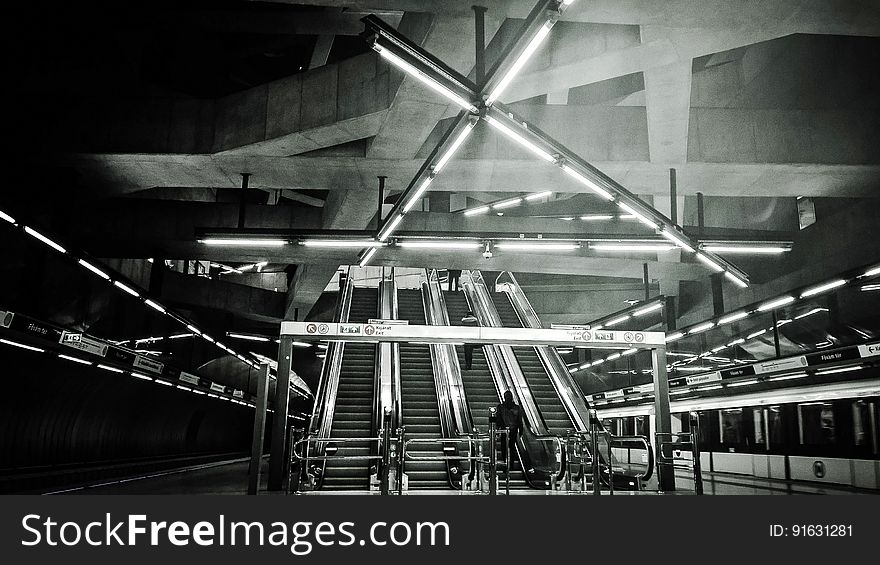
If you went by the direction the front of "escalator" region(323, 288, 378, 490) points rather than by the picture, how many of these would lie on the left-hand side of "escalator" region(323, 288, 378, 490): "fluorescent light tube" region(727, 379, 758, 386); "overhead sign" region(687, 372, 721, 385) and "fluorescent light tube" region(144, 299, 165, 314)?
2

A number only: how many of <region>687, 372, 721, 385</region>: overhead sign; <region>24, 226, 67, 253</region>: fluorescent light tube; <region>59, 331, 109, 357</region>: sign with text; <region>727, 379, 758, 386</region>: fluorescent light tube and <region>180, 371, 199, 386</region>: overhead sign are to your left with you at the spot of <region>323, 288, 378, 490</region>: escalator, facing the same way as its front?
2

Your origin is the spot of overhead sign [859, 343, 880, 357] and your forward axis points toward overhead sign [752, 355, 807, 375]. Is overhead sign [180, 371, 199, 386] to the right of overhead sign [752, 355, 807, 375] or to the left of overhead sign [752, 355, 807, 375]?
left

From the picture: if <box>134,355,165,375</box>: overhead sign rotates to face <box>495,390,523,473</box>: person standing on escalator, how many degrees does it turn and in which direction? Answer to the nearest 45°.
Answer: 0° — it already faces them

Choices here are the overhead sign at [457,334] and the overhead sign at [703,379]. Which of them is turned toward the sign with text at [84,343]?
the overhead sign at [703,379]

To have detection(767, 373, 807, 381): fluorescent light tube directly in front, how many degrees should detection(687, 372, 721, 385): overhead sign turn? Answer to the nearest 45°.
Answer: approximately 90° to its left

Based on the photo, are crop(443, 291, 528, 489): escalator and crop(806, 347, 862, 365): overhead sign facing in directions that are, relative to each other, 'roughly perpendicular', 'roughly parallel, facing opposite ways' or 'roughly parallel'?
roughly perpendicular

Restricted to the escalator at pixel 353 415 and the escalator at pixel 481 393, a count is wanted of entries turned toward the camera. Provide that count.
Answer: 2

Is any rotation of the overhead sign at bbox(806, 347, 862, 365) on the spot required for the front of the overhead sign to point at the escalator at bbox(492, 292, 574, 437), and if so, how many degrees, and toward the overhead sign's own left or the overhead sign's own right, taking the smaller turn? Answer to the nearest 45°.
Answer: approximately 45° to the overhead sign's own right

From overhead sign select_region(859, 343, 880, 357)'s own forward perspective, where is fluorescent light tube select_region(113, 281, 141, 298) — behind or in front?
in front

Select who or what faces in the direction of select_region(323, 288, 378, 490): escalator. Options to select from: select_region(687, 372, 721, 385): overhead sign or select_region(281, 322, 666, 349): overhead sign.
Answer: select_region(687, 372, 721, 385): overhead sign

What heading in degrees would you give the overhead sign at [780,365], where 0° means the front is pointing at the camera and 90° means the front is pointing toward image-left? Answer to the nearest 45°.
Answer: approximately 45°

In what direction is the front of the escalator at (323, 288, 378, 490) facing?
toward the camera

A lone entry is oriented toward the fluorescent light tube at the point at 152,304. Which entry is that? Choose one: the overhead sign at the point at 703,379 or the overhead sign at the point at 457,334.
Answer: the overhead sign at the point at 703,379

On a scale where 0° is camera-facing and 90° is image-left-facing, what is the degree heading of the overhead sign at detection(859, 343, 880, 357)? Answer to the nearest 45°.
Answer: approximately 45°

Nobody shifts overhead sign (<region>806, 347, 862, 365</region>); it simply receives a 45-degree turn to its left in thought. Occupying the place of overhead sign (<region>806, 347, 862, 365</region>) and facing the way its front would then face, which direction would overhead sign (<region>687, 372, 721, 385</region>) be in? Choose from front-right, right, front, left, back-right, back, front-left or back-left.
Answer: back-right

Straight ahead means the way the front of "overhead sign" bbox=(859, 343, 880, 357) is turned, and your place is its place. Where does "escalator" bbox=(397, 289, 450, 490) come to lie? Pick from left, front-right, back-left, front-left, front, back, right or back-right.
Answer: front-right
